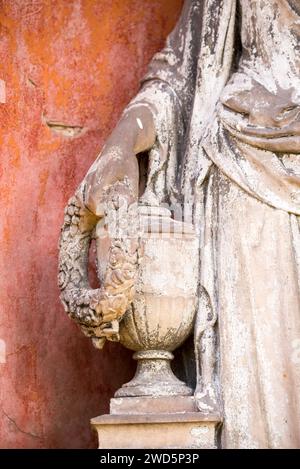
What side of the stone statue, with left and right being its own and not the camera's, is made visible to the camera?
front
